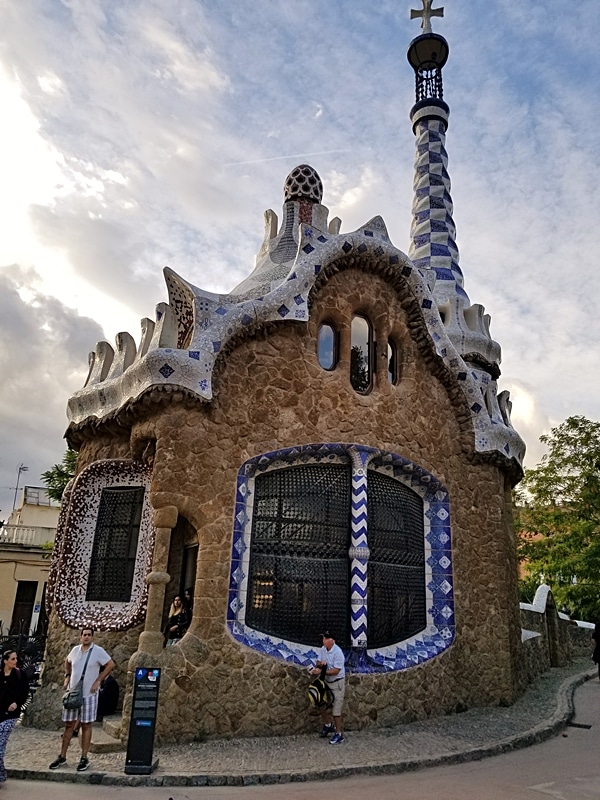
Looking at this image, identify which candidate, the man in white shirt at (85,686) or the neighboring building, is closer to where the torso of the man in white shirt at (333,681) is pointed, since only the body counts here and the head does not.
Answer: the man in white shirt

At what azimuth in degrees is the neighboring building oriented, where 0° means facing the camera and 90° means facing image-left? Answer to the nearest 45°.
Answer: approximately 0°

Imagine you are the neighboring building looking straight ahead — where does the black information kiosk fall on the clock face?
The black information kiosk is roughly at 12 o'clock from the neighboring building.

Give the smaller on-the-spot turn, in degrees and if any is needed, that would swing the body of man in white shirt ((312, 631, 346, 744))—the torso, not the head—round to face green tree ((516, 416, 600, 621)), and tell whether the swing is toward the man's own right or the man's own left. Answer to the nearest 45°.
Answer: approximately 180°

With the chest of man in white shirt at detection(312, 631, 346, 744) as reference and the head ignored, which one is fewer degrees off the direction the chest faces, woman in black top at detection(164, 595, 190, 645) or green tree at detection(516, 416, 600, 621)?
the woman in black top

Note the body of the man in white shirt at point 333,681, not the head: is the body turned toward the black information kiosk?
yes

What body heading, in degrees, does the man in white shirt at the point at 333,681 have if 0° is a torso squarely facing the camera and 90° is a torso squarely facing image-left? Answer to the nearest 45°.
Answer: approximately 45°

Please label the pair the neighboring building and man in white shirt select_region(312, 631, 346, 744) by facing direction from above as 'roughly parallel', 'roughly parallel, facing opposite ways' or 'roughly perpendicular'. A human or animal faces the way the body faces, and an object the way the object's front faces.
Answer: roughly perpendicular

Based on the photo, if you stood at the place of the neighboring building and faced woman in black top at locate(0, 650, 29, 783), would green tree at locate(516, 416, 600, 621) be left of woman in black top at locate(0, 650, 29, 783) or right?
left
